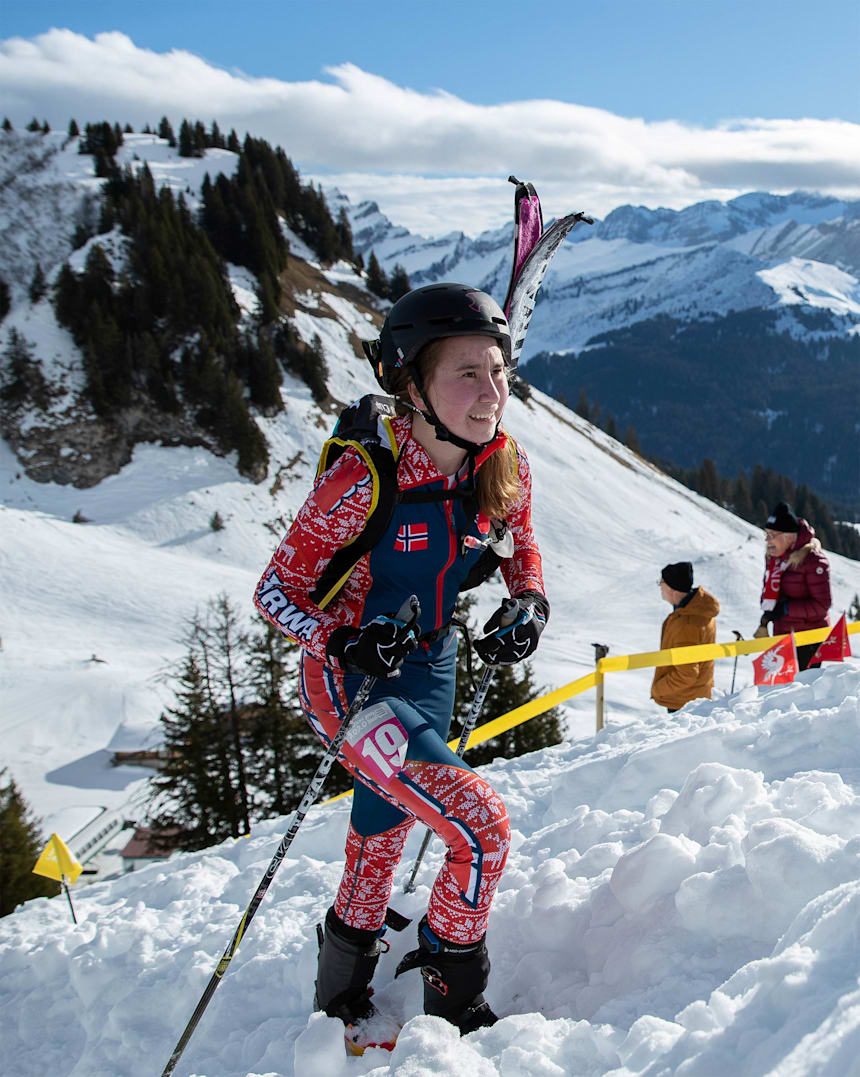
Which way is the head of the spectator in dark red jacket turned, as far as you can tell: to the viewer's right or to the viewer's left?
to the viewer's left

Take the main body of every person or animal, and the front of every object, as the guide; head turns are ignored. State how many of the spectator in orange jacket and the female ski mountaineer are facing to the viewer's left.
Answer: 1

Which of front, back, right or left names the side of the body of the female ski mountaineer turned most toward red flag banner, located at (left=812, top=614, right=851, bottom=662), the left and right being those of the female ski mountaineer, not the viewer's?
left

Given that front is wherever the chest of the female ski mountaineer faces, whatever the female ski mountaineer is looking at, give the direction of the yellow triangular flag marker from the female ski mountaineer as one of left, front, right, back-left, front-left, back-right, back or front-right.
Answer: back

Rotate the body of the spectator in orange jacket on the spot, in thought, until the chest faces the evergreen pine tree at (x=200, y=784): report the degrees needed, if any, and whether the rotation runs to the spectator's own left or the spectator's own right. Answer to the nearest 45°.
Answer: approximately 45° to the spectator's own right

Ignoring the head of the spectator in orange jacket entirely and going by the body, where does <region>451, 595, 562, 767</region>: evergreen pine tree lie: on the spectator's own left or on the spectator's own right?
on the spectator's own right

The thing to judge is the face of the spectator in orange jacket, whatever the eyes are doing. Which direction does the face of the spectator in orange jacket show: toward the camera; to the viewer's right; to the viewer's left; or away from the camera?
to the viewer's left

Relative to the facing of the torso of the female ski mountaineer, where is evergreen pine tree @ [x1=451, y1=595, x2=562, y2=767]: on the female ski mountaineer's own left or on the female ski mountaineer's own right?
on the female ski mountaineer's own left
